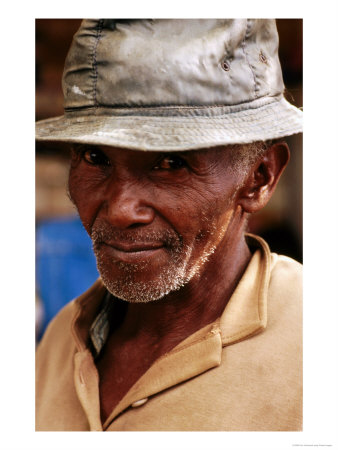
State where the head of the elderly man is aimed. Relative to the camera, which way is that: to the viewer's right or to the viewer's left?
to the viewer's left

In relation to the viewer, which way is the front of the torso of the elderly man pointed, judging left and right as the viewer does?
facing the viewer and to the left of the viewer

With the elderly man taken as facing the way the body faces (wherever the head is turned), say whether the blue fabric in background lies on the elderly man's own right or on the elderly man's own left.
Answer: on the elderly man's own right
